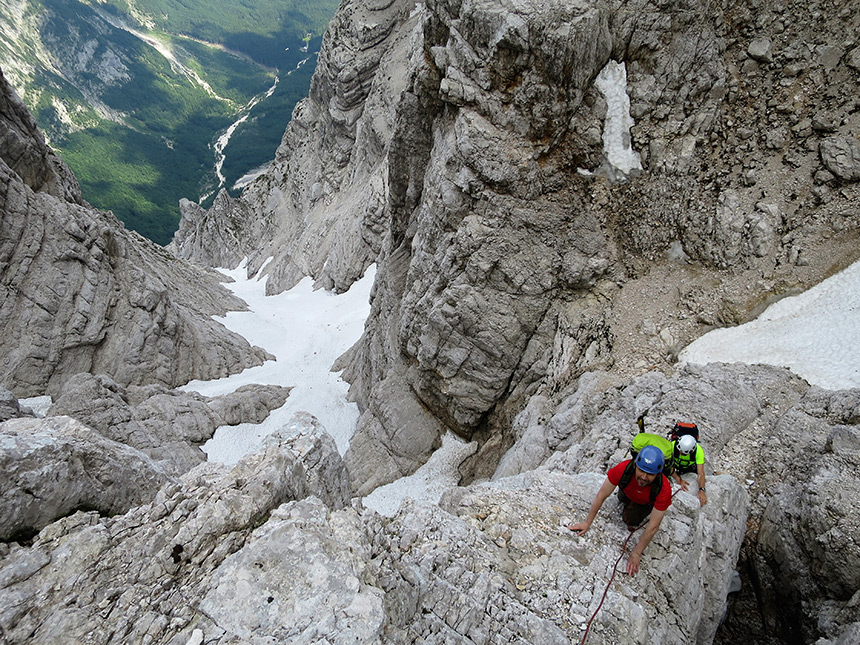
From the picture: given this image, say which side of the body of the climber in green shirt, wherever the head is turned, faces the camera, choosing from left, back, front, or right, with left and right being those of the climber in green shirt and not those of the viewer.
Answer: front

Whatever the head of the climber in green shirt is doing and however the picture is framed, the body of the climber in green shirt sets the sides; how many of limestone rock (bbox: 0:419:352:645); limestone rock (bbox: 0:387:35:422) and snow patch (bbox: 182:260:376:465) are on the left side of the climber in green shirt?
0

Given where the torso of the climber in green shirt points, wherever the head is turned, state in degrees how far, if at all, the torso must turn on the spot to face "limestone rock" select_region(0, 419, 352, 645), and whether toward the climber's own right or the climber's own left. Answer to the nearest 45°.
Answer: approximately 45° to the climber's own right

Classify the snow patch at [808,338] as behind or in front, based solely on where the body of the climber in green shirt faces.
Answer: behind

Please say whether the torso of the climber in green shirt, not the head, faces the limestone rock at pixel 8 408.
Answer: no

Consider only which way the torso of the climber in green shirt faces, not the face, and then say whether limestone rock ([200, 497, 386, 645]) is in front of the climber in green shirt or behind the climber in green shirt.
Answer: in front

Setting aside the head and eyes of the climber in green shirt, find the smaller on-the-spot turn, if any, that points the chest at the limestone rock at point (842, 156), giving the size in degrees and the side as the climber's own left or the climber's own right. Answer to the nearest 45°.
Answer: approximately 180°
